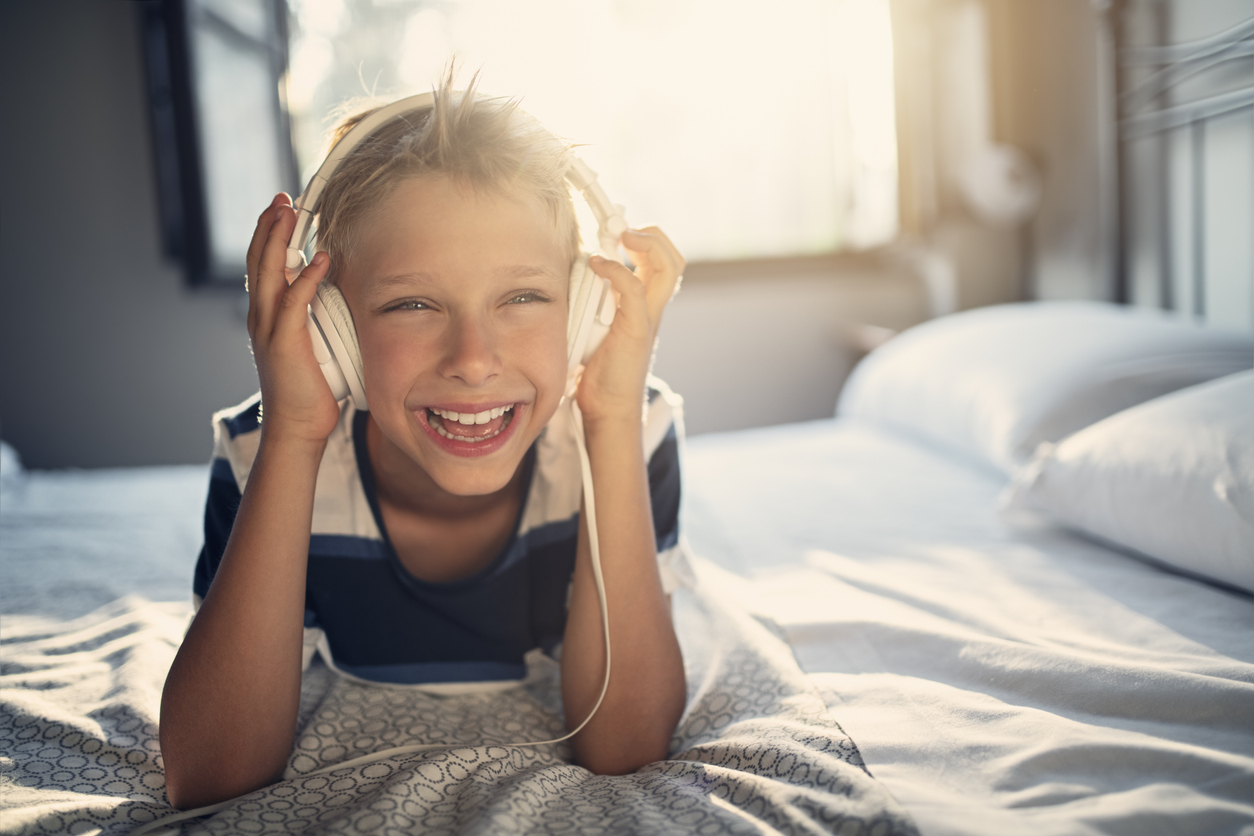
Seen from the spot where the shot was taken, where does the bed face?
facing to the left of the viewer
